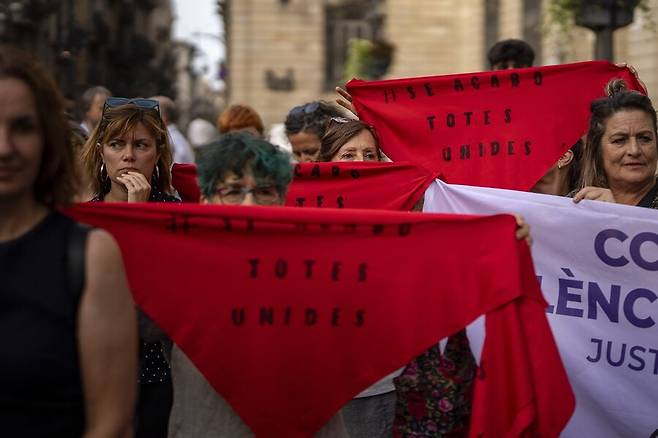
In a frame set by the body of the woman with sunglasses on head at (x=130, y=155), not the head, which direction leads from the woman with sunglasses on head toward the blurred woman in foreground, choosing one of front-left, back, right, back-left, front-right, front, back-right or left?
front

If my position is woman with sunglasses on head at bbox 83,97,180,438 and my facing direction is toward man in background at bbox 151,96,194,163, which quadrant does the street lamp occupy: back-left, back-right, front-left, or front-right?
front-right

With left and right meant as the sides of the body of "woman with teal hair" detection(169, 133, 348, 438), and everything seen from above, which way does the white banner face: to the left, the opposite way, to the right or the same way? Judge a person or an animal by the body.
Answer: the same way

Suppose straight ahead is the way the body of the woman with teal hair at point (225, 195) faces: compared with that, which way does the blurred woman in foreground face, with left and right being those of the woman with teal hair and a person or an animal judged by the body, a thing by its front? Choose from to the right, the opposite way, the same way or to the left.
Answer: the same way

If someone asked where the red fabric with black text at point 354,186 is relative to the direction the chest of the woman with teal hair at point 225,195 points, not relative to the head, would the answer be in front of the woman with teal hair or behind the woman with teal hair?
behind

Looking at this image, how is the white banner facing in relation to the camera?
toward the camera

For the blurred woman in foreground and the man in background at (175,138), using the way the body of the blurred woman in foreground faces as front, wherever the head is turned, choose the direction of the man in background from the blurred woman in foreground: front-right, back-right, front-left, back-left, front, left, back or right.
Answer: back

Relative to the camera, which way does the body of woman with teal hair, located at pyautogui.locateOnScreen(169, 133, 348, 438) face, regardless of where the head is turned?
toward the camera

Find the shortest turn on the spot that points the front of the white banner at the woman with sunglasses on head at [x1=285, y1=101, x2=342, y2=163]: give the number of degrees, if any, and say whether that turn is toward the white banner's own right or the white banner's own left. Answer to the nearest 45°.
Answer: approximately 135° to the white banner's own right

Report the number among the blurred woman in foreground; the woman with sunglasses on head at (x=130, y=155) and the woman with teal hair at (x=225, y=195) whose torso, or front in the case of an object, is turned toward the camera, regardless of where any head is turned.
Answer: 3

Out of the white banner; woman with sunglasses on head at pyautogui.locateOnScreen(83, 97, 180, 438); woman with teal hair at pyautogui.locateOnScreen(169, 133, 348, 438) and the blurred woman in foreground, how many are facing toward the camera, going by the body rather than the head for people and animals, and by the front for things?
4

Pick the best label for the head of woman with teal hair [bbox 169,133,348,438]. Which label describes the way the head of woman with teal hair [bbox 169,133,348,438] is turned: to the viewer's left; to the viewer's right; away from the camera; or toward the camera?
toward the camera

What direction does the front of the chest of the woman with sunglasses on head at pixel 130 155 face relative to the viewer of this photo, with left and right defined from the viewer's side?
facing the viewer
